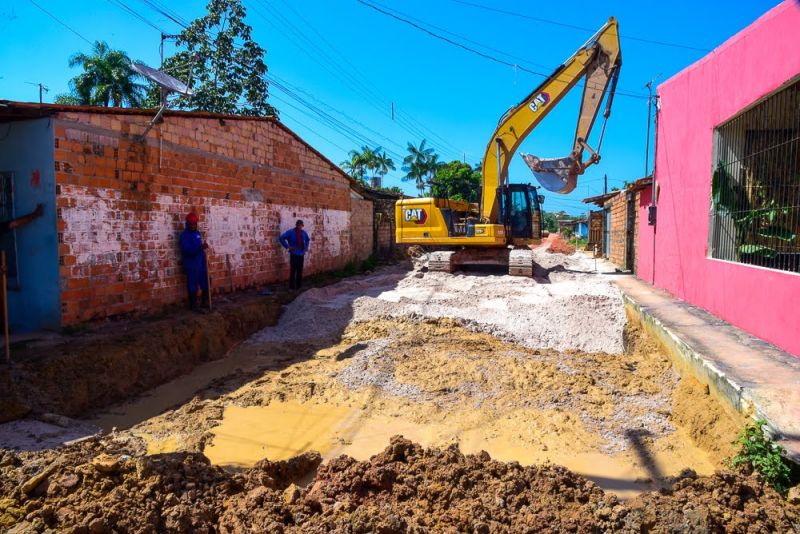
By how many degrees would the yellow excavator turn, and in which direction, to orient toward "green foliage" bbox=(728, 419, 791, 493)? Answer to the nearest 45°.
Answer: approximately 90° to its right

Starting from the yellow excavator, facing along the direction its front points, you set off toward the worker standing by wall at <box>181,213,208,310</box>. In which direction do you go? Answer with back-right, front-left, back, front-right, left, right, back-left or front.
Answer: back-right

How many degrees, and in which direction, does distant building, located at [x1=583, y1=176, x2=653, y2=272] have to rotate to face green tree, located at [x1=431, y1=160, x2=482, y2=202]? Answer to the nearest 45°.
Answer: approximately 90° to its right

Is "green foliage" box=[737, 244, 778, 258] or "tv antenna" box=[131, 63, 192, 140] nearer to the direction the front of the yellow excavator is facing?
the green foliage

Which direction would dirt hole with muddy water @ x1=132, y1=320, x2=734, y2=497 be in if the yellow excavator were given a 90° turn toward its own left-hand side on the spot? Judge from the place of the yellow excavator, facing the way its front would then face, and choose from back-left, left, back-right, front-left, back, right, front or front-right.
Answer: back

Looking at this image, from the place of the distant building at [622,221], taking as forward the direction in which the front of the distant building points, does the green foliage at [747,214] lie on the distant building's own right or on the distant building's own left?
on the distant building's own left

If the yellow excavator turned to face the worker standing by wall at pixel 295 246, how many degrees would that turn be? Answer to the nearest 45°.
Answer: approximately 135° to its right

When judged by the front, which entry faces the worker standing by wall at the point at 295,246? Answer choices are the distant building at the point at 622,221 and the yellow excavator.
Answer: the distant building

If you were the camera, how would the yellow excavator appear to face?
facing to the right of the viewer

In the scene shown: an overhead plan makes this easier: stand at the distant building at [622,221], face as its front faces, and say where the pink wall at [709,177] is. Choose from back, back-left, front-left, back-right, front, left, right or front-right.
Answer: front-left

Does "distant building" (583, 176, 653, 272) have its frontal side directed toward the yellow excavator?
yes

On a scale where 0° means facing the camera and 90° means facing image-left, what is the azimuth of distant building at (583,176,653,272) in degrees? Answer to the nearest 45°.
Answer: approximately 45°

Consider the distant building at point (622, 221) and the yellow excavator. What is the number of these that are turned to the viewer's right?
1

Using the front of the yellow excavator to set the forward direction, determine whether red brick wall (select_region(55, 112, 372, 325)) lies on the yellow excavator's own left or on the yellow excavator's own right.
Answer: on the yellow excavator's own right

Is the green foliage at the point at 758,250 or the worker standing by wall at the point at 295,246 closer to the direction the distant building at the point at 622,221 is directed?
the worker standing by wall

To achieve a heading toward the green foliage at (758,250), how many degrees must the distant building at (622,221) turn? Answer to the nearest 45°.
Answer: approximately 45° to its left
